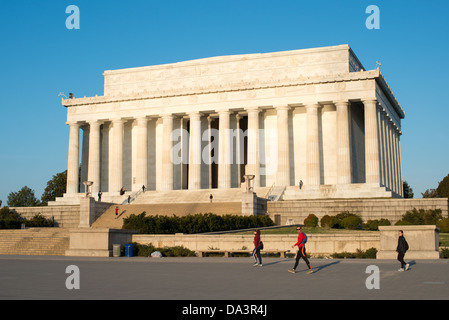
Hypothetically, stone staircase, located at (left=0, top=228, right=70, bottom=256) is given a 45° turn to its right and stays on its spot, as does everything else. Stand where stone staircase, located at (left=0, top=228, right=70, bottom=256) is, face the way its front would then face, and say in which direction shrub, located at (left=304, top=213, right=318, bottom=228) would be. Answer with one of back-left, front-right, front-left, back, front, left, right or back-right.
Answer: back-left

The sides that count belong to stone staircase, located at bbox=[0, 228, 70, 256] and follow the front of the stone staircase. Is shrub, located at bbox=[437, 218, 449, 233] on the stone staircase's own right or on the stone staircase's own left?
on the stone staircase's own left

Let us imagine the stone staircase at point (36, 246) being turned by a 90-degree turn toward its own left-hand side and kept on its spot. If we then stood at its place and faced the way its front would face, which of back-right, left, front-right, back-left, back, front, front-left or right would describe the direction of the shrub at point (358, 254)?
front-right

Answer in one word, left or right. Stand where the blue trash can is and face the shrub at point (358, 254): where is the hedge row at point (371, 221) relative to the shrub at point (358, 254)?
left

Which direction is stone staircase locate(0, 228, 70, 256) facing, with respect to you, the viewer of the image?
facing the viewer

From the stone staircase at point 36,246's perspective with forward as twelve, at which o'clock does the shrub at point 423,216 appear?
The shrub is roughly at 9 o'clock from the stone staircase.

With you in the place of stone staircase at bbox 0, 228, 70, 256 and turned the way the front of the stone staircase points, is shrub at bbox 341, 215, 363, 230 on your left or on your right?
on your left
